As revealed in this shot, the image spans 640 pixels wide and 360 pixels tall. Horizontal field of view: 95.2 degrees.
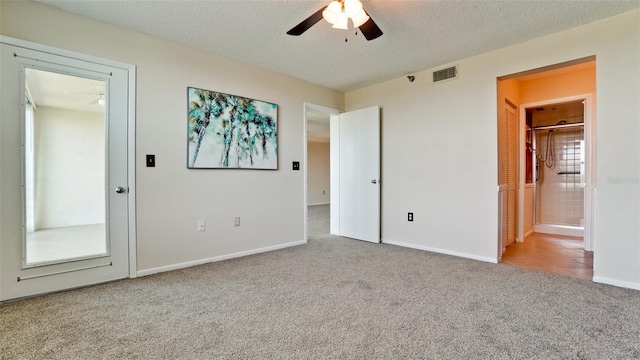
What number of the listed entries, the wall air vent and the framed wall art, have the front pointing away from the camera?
0

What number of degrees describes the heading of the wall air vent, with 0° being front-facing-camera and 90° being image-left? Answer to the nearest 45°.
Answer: approximately 45°

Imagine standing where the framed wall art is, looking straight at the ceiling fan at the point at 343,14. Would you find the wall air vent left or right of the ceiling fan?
left

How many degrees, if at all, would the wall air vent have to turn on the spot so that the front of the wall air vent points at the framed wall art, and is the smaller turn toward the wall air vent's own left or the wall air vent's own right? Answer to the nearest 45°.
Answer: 0° — it already faces it

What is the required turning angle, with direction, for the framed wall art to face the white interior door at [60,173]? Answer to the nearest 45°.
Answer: approximately 135° to its right

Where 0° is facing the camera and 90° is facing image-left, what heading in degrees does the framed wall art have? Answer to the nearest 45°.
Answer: approximately 315°

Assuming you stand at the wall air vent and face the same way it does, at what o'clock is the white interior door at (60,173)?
The white interior door is roughly at 12 o'clock from the wall air vent.

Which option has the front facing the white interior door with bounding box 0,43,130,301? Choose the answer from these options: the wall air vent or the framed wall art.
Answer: the wall air vent

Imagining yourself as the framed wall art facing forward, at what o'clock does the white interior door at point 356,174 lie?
The white interior door is roughly at 10 o'clock from the framed wall art.

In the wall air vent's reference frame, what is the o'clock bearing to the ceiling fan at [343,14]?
The ceiling fan is roughly at 11 o'clock from the wall air vent.

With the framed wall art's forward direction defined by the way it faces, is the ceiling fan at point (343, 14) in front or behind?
in front

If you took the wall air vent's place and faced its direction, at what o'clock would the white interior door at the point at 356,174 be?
The white interior door is roughly at 2 o'clock from the wall air vent.

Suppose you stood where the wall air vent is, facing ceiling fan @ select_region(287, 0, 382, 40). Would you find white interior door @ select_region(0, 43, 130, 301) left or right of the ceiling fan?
right

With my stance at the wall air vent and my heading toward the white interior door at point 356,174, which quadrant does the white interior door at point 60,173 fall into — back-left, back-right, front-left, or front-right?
front-left
